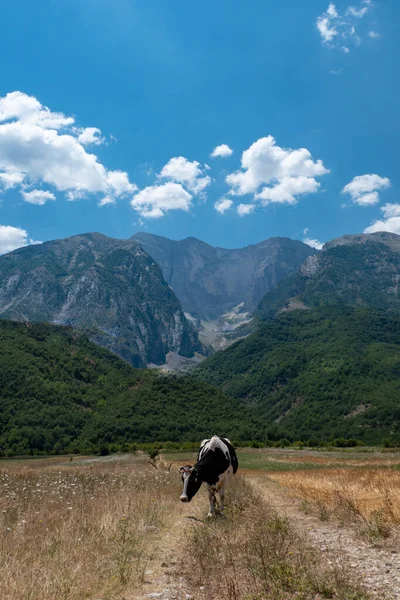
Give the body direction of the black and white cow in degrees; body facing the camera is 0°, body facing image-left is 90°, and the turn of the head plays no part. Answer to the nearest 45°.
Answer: approximately 45°
